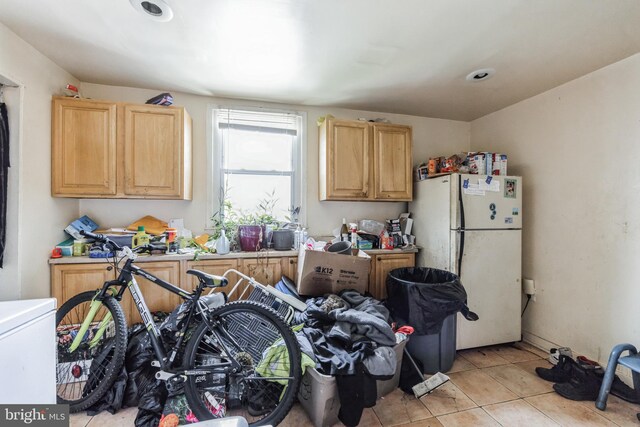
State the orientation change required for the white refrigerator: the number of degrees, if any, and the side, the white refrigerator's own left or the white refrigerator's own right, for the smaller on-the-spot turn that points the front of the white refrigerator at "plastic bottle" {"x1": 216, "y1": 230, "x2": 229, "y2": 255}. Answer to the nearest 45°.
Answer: approximately 90° to the white refrigerator's own right

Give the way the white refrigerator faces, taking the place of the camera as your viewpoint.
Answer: facing the viewer and to the right of the viewer

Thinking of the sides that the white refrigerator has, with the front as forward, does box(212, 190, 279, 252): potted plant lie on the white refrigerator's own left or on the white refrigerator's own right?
on the white refrigerator's own right

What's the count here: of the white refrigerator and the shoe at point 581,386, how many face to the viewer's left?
1

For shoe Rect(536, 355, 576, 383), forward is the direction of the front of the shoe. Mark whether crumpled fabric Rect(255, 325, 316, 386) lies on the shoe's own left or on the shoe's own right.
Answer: on the shoe's own left

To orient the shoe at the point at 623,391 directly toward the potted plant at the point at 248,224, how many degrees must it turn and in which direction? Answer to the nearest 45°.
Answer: approximately 90° to its right

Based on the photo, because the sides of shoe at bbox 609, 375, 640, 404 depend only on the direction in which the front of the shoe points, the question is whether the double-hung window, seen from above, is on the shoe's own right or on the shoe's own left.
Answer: on the shoe's own right

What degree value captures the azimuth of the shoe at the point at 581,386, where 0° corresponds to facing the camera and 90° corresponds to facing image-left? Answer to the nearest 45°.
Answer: approximately 90°

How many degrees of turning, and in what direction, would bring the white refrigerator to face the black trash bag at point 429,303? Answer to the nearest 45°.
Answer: approximately 90° to its right

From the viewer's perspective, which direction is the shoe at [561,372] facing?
to the viewer's left
